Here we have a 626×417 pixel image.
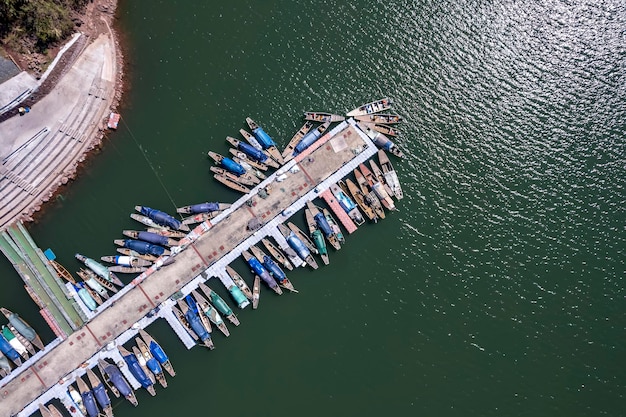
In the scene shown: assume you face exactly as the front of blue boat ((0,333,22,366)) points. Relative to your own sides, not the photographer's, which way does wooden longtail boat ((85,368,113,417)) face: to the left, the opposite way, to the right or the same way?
the opposite way

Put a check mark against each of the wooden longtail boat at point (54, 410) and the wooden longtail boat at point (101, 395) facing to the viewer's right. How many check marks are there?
0
